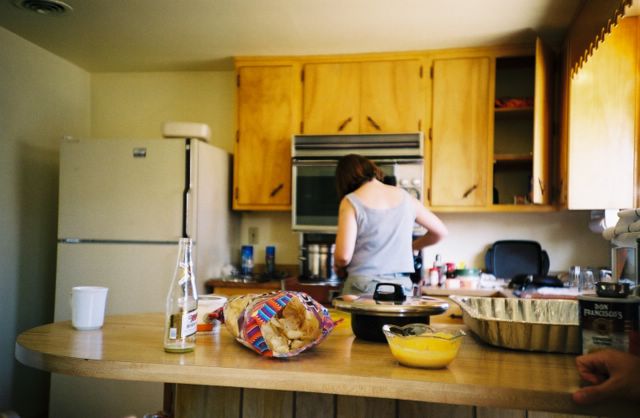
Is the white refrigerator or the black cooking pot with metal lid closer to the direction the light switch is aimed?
the black cooking pot with metal lid

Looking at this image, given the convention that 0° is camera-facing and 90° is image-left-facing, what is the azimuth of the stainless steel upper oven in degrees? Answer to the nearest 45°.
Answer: approximately 0°

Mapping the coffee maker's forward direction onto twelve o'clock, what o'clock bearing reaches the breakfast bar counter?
The breakfast bar counter is roughly at 12 o'clock from the coffee maker.

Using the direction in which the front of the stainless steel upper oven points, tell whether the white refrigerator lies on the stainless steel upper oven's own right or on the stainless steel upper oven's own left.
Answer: on the stainless steel upper oven's own right

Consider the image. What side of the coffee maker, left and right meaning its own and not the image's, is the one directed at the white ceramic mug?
front

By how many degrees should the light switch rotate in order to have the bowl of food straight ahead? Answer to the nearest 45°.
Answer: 0° — it already faces it

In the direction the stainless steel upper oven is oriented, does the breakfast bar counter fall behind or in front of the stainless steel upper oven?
in front

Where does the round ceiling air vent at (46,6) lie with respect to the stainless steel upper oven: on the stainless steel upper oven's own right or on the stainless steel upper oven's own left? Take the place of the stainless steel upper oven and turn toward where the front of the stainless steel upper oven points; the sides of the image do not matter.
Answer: on the stainless steel upper oven's own right

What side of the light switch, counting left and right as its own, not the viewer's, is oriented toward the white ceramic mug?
front

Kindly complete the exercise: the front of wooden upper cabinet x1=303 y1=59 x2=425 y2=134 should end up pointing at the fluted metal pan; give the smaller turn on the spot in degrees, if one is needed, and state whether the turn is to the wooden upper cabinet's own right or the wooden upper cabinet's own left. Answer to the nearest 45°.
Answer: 0° — it already faces it

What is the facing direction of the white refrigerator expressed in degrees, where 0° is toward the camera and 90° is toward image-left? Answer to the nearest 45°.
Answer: approximately 0°
